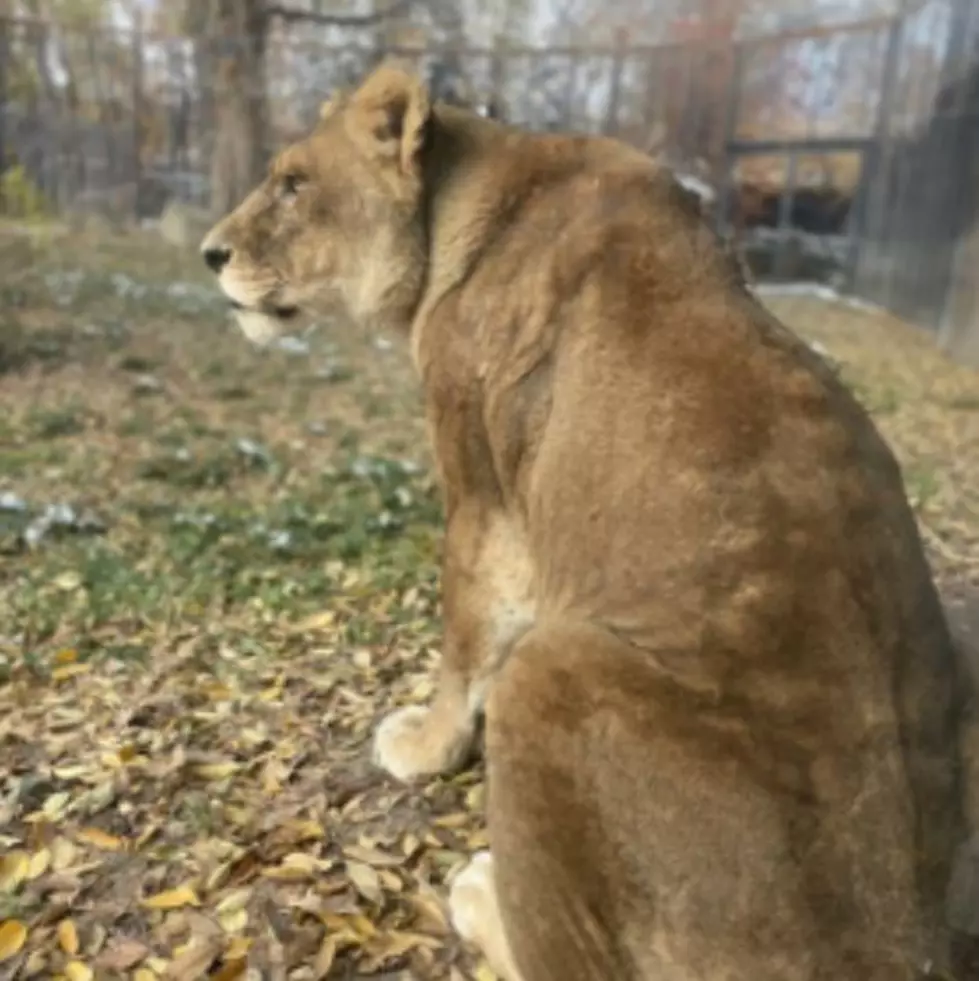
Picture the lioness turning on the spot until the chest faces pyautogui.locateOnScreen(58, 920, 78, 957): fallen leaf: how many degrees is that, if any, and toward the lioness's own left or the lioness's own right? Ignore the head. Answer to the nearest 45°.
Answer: approximately 45° to the lioness's own left

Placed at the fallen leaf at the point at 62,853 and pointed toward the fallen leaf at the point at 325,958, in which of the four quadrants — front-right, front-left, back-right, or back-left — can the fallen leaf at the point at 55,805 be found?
back-left

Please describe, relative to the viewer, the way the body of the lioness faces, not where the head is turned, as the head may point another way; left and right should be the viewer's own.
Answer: facing away from the viewer and to the left of the viewer

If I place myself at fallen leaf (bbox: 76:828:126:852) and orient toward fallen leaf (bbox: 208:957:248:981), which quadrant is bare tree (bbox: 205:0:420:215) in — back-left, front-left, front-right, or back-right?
back-left

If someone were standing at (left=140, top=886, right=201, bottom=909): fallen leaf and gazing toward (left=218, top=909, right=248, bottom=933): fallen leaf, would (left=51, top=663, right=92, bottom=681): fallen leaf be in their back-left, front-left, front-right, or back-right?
back-left

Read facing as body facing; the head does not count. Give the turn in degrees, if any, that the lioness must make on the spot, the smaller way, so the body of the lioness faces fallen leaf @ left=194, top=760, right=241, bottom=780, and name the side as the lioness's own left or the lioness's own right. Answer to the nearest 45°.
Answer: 0° — it already faces it

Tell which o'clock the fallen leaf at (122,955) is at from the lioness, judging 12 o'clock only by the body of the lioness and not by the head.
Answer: The fallen leaf is roughly at 11 o'clock from the lioness.

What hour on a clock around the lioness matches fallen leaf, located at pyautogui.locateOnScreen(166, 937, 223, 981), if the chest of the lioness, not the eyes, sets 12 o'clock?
The fallen leaf is roughly at 11 o'clock from the lioness.

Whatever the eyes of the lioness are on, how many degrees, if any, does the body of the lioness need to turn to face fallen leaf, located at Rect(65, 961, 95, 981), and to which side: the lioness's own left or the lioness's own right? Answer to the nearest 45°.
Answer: approximately 45° to the lioness's own left
